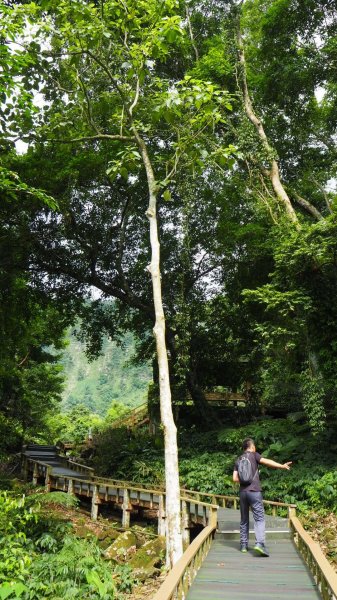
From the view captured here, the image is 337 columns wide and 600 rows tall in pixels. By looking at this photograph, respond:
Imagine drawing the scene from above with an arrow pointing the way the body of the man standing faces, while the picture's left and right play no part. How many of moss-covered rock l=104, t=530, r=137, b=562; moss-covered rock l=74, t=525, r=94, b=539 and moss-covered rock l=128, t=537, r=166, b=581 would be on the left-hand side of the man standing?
3

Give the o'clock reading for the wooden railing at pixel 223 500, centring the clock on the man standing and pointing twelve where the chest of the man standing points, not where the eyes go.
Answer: The wooden railing is roughly at 10 o'clock from the man standing.

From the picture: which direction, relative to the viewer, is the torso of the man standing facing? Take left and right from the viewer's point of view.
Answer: facing away from the viewer and to the right of the viewer

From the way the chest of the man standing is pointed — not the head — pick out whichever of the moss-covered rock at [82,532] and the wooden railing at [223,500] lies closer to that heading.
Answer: the wooden railing

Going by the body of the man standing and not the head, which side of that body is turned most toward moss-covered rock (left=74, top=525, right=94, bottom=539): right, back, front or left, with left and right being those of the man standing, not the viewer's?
left

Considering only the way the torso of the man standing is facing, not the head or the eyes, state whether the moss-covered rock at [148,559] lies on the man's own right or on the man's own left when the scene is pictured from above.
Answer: on the man's own left

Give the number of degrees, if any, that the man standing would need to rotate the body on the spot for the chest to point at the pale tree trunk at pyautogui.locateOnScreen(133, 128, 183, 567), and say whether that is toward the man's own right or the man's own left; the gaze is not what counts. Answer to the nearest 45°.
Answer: approximately 135° to the man's own left

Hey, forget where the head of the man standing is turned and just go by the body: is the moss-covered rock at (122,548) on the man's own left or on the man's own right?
on the man's own left
